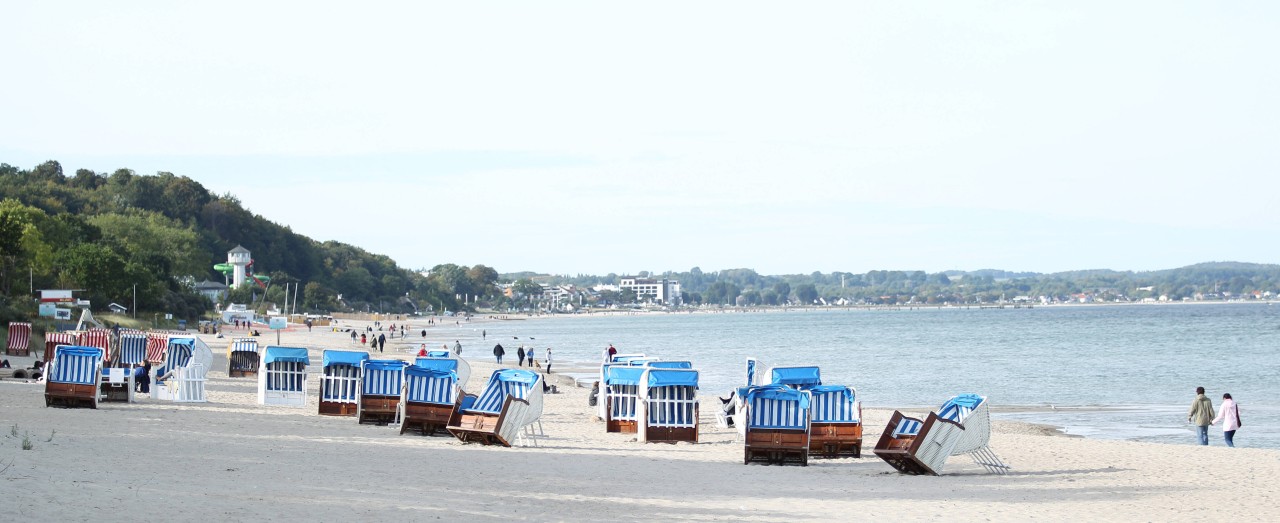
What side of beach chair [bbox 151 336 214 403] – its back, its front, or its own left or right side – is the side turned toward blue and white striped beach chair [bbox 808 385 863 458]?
left

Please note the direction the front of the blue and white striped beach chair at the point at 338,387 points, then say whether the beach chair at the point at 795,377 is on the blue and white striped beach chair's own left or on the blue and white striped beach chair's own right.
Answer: on the blue and white striped beach chair's own left

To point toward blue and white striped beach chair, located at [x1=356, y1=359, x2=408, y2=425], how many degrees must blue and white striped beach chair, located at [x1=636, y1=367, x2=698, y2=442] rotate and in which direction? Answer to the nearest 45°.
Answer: approximately 90° to its right

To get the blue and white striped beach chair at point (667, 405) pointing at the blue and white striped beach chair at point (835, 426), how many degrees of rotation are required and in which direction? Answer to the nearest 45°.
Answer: approximately 45° to its left

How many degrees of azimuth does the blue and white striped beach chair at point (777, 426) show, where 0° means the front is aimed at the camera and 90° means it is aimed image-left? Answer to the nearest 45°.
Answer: approximately 0°

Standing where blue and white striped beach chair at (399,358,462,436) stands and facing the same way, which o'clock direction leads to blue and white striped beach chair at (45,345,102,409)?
blue and white striped beach chair at (45,345,102,409) is roughly at 4 o'clock from blue and white striped beach chair at (399,358,462,436).

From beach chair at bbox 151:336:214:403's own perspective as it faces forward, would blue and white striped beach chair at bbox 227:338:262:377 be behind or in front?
behind

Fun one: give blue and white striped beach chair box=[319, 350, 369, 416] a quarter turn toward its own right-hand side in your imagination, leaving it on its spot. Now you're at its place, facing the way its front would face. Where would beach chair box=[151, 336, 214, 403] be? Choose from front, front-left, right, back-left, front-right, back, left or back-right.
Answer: front-right

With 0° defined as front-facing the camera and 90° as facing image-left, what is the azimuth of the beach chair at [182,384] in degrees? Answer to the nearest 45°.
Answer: approximately 45°
